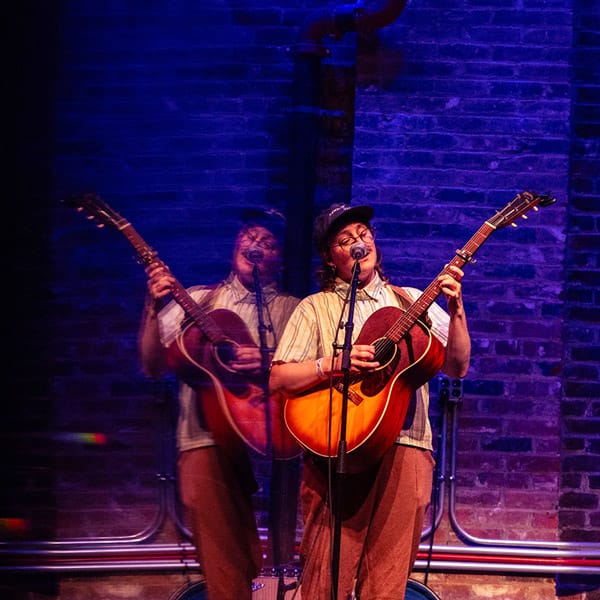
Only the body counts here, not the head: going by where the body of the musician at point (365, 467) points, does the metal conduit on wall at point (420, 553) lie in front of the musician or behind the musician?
behind
